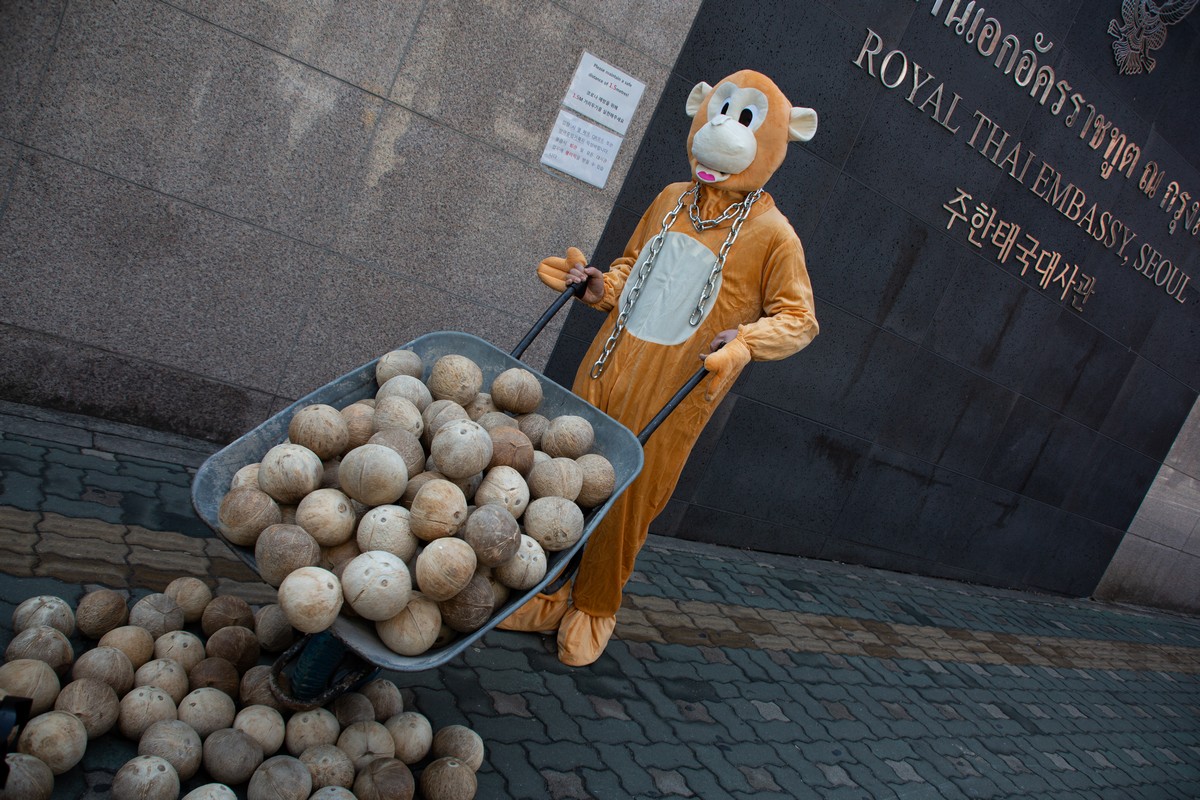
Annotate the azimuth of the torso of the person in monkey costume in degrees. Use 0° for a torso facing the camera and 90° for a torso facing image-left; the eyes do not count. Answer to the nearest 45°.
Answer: approximately 45°

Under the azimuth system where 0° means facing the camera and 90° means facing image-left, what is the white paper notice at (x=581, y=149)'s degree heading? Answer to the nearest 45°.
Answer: approximately 0°

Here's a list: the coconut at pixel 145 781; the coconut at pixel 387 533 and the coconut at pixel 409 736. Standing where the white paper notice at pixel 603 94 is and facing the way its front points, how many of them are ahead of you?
3

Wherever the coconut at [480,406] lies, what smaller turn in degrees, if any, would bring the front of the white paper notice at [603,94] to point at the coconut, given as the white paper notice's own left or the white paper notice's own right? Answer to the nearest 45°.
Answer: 0° — it already faces it

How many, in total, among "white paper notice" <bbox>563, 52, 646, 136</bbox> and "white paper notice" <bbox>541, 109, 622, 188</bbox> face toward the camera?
2

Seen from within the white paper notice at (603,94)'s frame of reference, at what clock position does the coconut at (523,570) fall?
The coconut is roughly at 12 o'clock from the white paper notice.

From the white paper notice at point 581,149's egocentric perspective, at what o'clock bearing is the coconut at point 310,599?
The coconut is roughly at 12 o'clock from the white paper notice.

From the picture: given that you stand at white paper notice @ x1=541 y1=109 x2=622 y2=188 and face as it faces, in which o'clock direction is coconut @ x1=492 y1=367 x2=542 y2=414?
The coconut is roughly at 12 o'clock from the white paper notice.

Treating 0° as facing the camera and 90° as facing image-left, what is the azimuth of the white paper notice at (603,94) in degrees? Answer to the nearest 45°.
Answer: approximately 0°
